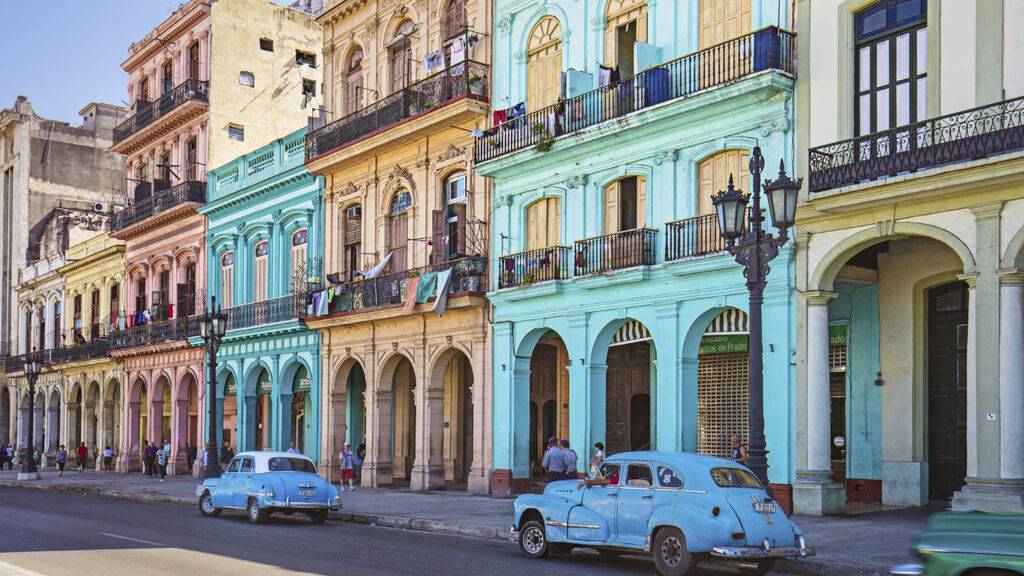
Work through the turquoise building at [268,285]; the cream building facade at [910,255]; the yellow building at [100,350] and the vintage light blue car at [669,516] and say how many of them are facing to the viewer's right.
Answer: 0

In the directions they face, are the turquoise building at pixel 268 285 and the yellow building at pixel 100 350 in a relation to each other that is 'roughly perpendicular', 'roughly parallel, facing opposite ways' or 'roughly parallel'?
roughly parallel

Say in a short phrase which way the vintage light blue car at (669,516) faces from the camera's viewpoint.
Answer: facing away from the viewer and to the left of the viewer

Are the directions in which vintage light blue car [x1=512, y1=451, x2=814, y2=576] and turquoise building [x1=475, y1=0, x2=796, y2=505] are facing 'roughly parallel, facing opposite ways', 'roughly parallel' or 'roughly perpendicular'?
roughly perpendicular

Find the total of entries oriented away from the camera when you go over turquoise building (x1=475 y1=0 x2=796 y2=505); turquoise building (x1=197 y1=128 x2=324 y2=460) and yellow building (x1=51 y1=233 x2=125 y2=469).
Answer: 0

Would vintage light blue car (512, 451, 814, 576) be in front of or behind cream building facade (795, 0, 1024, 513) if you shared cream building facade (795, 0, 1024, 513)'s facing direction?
in front

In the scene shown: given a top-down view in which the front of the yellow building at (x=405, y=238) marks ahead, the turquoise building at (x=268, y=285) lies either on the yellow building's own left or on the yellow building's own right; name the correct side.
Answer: on the yellow building's own right

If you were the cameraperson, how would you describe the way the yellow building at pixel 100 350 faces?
facing the viewer and to the left of the viewer

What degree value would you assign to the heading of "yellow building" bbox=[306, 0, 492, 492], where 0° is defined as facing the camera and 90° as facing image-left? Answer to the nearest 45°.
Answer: approximately 45°

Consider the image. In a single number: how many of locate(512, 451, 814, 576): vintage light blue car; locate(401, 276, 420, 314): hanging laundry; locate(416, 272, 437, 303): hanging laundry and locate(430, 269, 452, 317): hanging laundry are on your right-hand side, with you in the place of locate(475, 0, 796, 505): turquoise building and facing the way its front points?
3

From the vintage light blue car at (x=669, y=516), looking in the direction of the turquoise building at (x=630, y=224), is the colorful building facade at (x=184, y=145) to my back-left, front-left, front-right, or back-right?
front-left

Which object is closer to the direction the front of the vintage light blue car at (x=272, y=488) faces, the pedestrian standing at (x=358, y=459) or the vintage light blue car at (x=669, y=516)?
the pedestrian standing

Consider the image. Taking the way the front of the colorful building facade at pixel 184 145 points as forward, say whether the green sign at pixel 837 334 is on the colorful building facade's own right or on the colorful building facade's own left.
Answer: on the colorful building facade's own left

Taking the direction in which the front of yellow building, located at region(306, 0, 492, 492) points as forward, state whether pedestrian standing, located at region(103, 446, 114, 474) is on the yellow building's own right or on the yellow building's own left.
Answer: on the yellow building's own right

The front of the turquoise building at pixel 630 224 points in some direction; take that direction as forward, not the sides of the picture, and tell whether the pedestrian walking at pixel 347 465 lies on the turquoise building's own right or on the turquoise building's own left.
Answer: on the turquoise building's own right
